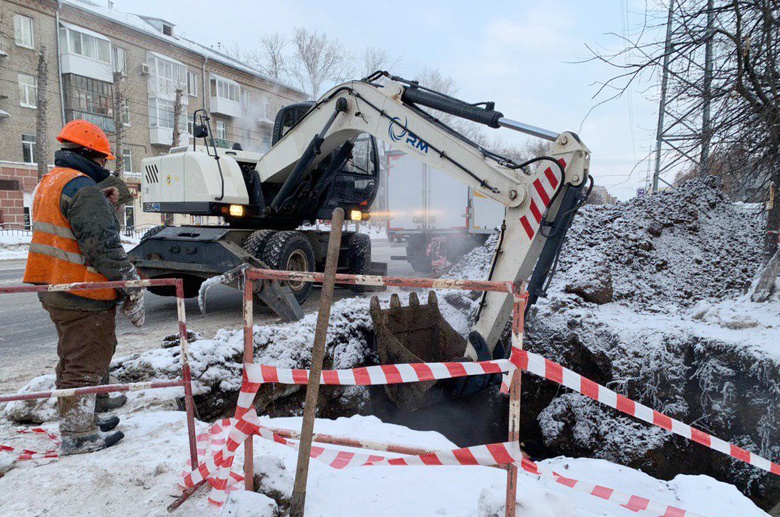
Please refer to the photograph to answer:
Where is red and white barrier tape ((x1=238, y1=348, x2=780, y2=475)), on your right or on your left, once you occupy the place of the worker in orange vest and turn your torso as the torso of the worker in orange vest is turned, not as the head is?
on your right

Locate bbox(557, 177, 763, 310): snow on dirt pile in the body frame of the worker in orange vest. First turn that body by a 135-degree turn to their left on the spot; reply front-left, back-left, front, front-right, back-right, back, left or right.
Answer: back

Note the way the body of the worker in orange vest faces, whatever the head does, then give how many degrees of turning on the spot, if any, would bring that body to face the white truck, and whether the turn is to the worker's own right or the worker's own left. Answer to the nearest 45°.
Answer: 0° — they already face it

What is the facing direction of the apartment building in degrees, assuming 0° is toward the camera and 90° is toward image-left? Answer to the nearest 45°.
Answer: approximately 315°

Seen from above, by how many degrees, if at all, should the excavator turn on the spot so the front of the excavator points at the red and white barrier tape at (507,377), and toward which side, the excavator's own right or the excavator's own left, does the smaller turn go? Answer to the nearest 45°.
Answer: approximately 45° to the excavator's own right

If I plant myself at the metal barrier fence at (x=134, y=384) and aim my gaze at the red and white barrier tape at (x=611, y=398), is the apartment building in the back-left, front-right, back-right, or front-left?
back-left

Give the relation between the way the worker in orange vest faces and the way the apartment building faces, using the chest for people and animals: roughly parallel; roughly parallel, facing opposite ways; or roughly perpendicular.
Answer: roughly perpendicular

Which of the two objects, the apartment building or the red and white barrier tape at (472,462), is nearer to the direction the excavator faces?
the red and white barrier tape

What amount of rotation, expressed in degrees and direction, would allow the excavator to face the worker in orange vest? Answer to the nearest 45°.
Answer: approximately 90° to its right

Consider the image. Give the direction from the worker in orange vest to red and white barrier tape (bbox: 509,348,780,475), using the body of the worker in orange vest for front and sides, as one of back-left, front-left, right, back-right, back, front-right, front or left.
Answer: right

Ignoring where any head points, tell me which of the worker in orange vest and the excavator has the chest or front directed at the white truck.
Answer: the worker in orange vest

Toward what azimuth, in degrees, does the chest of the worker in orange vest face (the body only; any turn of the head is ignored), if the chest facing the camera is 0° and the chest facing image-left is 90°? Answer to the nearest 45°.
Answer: approximately 225°

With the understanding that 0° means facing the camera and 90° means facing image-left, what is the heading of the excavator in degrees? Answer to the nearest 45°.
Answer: approximately 315°

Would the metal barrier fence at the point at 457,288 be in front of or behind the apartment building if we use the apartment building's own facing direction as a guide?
in front

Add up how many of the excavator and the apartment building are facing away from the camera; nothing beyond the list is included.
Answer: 0

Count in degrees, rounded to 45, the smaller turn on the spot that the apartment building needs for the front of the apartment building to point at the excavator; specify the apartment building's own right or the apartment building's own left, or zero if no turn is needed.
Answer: approximately 45° to the apartment building's own right
